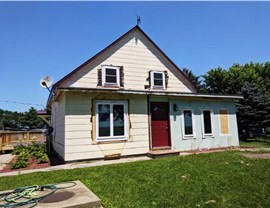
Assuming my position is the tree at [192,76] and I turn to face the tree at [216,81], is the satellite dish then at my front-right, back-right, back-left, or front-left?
back-right

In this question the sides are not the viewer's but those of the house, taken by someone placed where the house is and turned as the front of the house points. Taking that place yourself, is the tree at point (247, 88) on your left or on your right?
on your left

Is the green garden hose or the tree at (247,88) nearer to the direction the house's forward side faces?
the green garden hose

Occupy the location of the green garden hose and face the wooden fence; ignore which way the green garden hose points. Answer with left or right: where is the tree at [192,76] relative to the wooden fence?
right

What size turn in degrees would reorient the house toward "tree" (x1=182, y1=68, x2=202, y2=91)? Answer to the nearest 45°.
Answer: approximately 135° to its left

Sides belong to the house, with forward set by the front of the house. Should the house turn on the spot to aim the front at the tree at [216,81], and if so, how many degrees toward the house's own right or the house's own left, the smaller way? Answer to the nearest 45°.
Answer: approximately 90° to the house's own left

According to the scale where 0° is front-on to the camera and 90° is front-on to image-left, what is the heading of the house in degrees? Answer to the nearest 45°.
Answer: approximately 315°

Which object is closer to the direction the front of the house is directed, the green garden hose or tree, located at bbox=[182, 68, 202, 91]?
the green garden hose

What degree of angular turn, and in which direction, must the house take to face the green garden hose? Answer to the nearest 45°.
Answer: approximately 45° to its right
